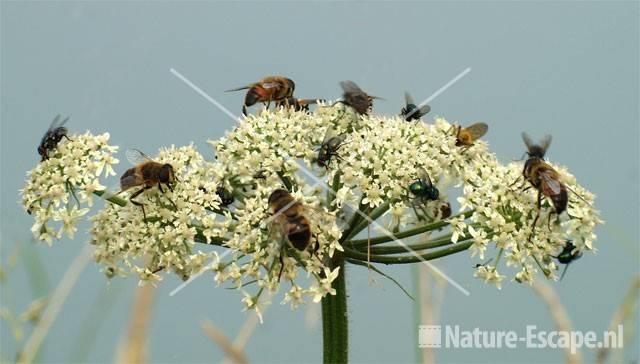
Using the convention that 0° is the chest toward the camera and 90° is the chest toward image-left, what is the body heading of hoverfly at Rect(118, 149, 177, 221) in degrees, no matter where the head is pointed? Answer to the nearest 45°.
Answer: approximately 270°

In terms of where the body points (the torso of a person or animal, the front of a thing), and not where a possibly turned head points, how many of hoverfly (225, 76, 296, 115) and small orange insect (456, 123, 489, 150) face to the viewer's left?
1

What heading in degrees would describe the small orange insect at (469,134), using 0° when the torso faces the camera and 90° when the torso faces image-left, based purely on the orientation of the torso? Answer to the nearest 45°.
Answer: approximately 90°

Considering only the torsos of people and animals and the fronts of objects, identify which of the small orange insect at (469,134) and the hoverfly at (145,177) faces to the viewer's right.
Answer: the hoverfly

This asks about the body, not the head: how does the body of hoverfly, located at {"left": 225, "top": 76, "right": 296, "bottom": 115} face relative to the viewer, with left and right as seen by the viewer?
facing to the right of the viewer

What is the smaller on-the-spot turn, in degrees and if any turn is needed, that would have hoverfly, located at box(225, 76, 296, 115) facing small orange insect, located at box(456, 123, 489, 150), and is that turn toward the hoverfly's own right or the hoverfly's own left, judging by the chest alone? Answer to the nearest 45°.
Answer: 0° — it already faces it

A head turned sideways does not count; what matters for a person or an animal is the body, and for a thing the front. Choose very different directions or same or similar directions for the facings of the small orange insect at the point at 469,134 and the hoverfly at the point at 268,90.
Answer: very different directions

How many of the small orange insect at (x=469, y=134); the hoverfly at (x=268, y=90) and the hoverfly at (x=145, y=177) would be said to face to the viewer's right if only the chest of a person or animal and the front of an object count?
2
